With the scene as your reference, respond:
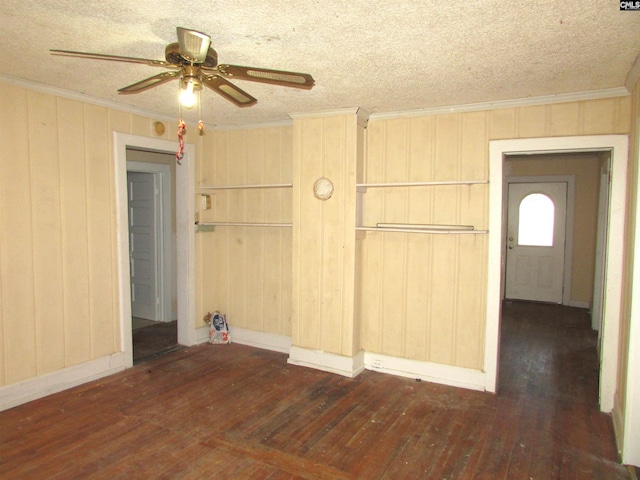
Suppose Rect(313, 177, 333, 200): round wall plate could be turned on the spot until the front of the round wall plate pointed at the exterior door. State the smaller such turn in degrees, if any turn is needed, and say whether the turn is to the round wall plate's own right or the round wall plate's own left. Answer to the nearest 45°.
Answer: approximately 135° to the round wall plate's own left

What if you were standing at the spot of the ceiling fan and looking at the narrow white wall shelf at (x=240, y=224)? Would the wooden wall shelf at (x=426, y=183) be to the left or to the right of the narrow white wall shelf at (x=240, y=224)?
right

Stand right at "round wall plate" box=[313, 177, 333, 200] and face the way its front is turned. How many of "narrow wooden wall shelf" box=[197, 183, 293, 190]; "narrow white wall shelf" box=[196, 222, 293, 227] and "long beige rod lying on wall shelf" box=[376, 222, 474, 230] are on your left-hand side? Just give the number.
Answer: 1

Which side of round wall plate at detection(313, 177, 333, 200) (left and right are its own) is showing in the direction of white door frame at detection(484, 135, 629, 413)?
left

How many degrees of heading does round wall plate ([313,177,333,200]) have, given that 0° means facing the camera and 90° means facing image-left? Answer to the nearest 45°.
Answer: approximately 0°

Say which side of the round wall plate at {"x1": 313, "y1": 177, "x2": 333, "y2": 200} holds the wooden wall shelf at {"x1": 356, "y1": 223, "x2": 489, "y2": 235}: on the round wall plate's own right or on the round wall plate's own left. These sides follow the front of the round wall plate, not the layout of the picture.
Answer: on the round wall plate's own left

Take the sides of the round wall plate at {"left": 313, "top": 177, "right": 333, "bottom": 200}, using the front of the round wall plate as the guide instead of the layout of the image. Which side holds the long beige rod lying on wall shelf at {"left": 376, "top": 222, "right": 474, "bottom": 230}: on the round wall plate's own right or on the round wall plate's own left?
on the round wall plate's own left

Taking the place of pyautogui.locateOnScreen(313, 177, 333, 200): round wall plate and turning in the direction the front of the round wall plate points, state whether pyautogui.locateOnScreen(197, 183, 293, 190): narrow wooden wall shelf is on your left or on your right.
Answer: on your right

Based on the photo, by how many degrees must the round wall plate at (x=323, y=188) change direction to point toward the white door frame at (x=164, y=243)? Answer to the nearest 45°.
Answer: approximately 135° to its right
